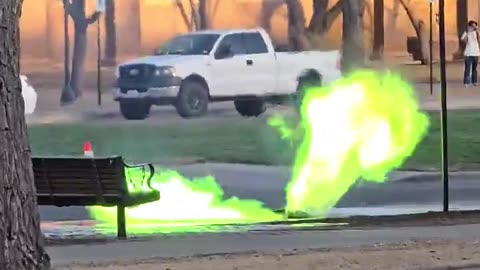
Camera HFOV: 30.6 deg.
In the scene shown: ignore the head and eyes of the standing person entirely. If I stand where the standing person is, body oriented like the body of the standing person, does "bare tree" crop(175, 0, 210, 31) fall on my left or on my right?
on my right

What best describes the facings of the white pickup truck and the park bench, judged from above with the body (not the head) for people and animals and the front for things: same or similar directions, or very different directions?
very different directions

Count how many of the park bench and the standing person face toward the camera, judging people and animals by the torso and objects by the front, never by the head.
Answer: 1

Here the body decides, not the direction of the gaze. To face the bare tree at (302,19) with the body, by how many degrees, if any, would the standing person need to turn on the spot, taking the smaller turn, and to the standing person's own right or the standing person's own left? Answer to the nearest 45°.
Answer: approximately 45° to the standing person's own right

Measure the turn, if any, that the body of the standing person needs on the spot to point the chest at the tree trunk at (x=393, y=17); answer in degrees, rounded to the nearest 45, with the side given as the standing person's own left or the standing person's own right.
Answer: approximately 90° to the standing person's own right

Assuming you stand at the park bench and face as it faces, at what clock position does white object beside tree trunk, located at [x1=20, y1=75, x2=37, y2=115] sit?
The white object beside tree trunk is roughly at 10 o'clock from the park bench.

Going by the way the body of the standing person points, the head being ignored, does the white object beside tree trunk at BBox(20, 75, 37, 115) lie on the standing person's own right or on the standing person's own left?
on the standing person's own right

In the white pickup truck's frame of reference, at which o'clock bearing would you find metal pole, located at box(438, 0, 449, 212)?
The metal pole is roughly at 8 o'clock from the white pickup truck.

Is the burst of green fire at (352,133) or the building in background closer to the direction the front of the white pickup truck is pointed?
the building in background

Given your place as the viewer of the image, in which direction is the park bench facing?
facing away from the viewer and to the right of the viewer

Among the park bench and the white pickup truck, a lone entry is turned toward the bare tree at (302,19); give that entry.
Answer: the park bench
